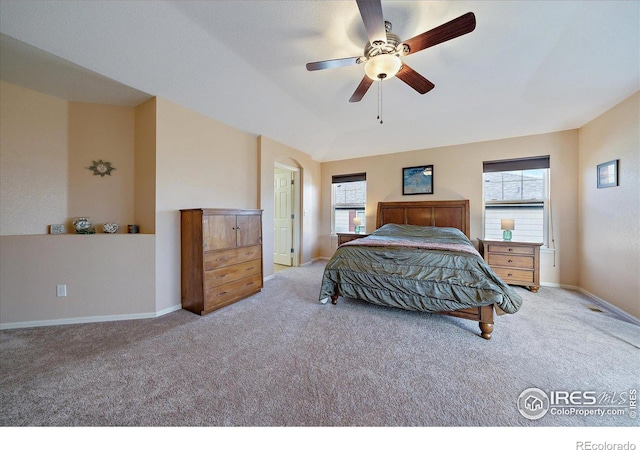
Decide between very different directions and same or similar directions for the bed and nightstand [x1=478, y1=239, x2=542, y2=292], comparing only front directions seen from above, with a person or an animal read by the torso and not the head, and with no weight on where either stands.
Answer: same or similar directions

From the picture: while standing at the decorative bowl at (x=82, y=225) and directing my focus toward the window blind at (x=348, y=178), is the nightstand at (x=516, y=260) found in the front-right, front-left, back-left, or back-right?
front-right

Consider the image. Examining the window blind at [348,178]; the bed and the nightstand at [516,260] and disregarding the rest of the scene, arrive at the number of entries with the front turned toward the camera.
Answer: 3

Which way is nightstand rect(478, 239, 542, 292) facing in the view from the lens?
facing the viewer

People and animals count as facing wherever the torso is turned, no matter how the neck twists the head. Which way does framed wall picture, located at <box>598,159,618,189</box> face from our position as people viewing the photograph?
facing the viewer and to the left of the viewer

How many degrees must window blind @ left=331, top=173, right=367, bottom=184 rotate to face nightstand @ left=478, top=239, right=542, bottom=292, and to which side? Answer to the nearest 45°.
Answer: approximately 45° to its left

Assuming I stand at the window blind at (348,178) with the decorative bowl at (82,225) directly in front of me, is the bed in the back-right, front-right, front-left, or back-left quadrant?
front-left

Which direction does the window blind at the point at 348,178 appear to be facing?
toward the camera

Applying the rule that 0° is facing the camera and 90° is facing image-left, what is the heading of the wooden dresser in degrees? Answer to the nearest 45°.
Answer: approximately 315°

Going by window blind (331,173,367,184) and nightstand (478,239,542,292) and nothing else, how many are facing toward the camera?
2

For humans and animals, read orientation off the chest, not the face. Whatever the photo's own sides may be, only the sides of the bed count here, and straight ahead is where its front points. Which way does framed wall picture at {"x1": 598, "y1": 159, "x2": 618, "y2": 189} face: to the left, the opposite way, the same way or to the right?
to the right
